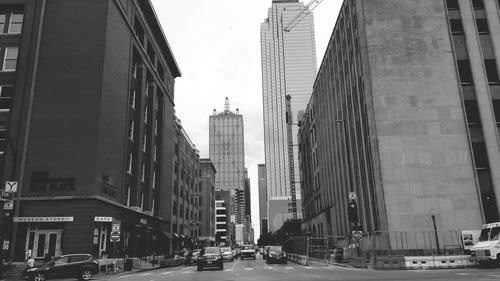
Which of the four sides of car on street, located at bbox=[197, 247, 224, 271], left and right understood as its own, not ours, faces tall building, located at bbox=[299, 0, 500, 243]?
left

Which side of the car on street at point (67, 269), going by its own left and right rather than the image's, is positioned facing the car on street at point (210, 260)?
back

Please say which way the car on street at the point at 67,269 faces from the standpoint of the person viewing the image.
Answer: facing to the left of the viewer

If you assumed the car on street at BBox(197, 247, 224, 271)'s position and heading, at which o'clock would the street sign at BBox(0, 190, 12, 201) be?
The street sign is roughly at 2 o'clock from the car on street.

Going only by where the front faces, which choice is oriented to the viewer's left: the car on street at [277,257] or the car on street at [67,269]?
the car on street at [67,269]

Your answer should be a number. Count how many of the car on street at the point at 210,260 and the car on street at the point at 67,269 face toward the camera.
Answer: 1

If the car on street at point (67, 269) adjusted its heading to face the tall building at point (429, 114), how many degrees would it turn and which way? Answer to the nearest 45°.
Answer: approximately 180°

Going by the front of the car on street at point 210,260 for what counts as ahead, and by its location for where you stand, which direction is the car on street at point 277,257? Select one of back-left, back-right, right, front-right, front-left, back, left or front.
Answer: back-left
